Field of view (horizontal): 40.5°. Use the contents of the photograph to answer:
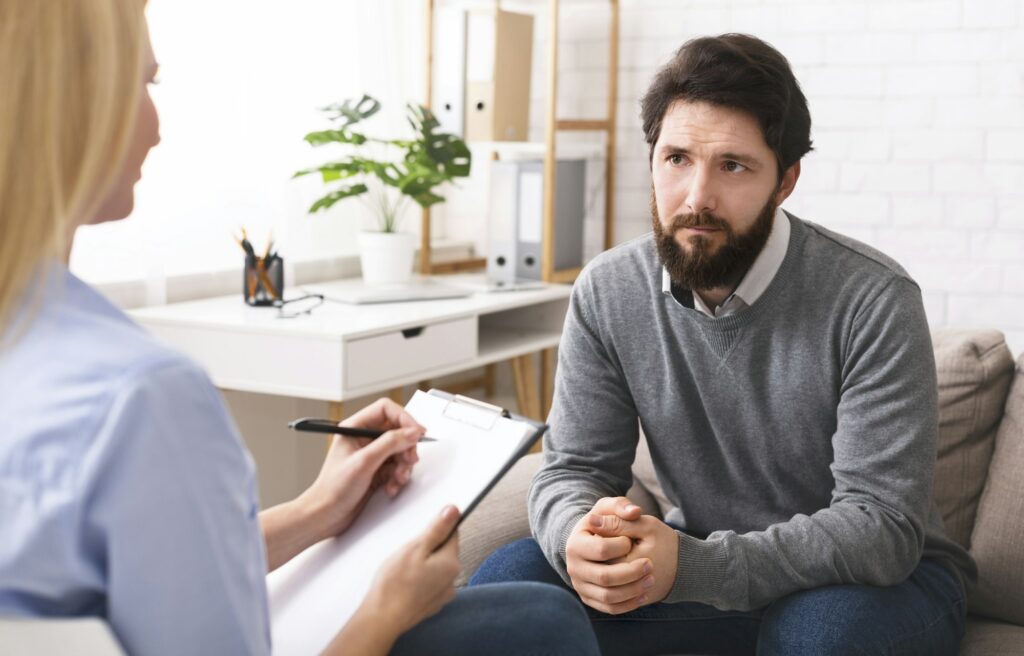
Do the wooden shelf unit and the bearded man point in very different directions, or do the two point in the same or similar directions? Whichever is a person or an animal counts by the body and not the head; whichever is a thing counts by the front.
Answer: same or similar directions

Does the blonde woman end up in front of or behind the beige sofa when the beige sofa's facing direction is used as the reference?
in front

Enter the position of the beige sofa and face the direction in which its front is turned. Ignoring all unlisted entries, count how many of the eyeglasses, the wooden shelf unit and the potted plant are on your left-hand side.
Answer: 0

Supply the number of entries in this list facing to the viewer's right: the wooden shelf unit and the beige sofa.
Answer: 0

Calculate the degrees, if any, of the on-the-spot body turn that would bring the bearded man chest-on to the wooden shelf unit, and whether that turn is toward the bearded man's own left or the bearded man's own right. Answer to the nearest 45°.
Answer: approximately 135° to the bearded man's own right

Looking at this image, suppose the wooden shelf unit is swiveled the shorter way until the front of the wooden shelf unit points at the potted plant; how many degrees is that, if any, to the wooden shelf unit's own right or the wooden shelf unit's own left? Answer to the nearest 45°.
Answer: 0° — it already faces it

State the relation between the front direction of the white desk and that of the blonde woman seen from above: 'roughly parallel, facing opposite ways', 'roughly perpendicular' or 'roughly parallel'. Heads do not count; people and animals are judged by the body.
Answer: roughly perpendicular

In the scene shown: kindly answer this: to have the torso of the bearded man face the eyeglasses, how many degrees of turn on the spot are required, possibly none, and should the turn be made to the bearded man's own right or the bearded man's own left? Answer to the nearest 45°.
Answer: approximately 90° to the bearded man's own right

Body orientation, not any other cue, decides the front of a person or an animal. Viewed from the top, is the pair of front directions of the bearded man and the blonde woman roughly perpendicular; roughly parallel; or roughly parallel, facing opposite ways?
roughly parallel, facing opposite ways

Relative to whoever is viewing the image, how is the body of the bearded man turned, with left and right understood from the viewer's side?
facing the viewer and to the left of the viewer

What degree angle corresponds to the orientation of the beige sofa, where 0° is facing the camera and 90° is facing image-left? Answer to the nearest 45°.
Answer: approximately 45°

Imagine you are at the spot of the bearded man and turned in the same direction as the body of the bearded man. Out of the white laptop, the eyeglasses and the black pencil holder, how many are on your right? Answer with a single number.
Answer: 3

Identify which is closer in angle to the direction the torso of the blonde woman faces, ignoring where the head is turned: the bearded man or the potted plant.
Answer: the bearded man

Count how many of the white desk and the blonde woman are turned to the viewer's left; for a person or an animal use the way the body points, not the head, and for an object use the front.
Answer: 0

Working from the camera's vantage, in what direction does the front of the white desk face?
facing the viewer and to the right of the viewer

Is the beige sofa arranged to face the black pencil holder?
no

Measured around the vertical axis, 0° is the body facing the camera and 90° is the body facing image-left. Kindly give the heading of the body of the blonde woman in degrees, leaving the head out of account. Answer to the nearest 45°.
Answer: approximately 225°
